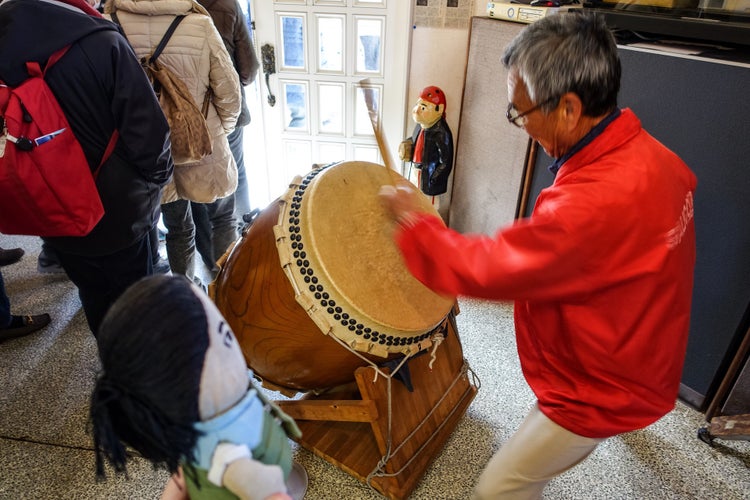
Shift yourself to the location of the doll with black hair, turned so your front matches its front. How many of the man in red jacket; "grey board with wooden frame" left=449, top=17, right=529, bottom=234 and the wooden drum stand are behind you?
0

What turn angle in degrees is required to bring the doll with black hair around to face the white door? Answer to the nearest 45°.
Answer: approximately 90° to its left

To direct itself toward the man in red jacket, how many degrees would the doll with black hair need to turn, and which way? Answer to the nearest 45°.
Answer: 0° — it already faces them

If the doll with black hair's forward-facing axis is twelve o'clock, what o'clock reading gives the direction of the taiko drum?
The taiko drum is roughly at 10 o'clock from the doll with black hair.

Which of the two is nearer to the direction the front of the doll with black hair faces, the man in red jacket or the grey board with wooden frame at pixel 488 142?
the man in red jacket

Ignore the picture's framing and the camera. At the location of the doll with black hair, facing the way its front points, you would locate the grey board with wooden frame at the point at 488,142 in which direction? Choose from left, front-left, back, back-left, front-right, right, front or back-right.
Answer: front-left

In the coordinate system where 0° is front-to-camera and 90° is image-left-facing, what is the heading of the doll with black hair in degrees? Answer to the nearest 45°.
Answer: approximately 270°

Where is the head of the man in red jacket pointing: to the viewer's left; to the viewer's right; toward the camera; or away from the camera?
to the viewer's left

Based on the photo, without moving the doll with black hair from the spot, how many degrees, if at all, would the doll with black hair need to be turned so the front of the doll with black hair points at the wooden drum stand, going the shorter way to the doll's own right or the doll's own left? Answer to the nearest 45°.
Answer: approximately 45° to the doll's own left
